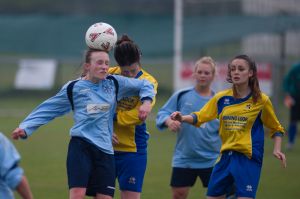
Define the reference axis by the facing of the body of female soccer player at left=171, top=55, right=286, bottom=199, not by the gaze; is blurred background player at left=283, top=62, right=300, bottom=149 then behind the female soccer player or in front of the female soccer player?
behind

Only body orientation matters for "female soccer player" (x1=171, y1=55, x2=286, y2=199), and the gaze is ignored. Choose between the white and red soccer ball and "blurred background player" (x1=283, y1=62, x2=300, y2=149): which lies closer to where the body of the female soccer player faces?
the white and red soccer ball

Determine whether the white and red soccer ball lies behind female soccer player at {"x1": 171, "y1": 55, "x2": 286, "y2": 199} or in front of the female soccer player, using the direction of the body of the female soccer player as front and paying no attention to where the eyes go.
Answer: in front

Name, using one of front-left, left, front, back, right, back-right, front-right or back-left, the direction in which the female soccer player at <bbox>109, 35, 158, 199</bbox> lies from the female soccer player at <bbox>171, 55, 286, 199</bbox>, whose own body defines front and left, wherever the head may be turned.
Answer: front-right

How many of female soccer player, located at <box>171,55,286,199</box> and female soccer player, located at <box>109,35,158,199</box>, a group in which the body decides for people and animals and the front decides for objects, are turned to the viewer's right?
0

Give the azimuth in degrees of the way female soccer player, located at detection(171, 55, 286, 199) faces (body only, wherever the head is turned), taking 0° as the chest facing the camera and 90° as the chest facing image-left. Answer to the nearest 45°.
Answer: approximately 45°
